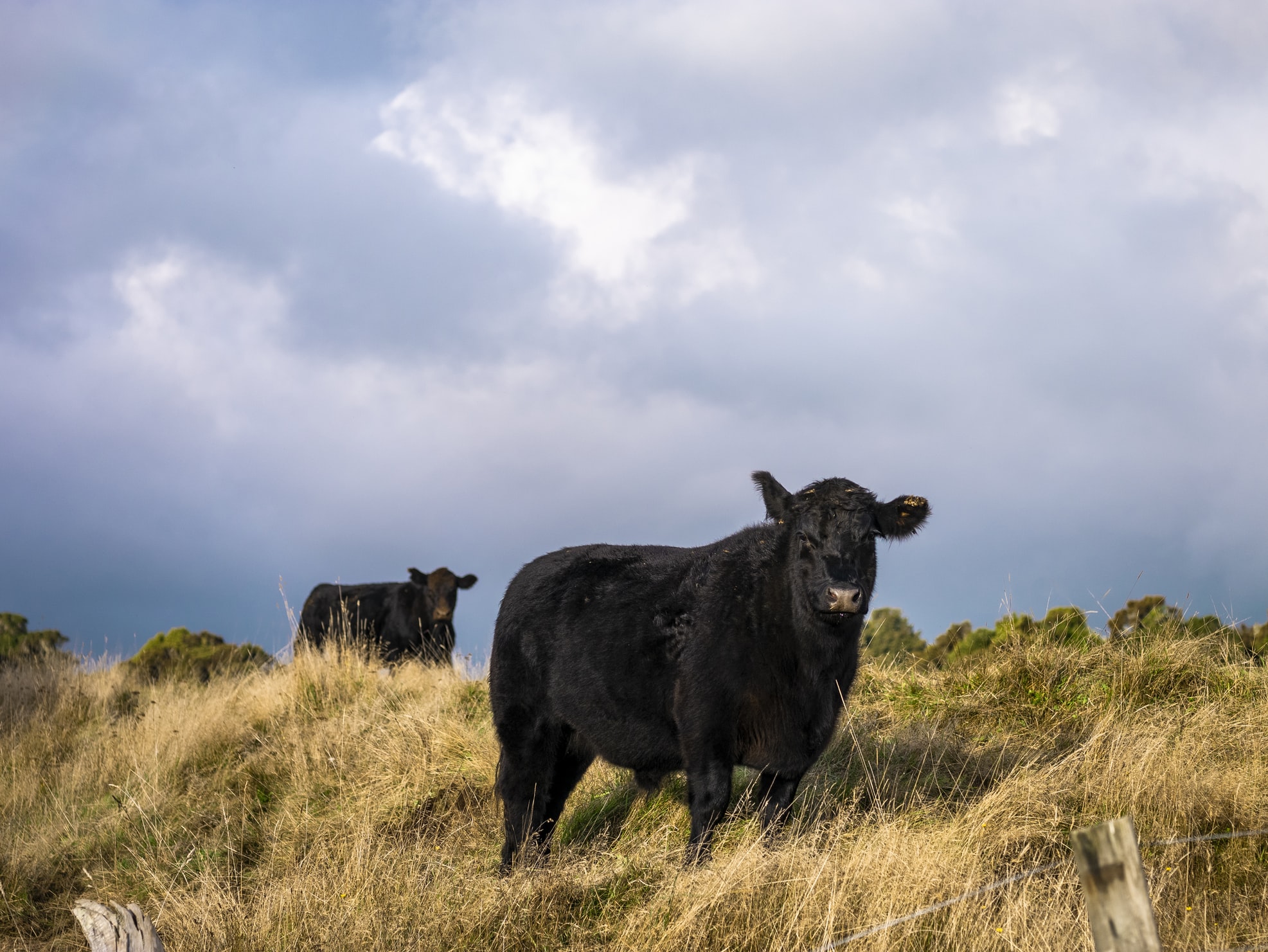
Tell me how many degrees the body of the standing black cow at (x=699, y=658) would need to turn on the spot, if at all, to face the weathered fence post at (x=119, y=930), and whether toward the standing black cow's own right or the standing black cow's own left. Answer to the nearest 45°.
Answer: approximately 90° to the standing black cow's own right

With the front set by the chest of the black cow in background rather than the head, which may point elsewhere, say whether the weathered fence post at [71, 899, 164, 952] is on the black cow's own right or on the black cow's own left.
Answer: on the black cow's own right

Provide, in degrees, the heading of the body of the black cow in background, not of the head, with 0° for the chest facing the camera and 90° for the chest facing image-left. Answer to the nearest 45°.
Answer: approximately 315°

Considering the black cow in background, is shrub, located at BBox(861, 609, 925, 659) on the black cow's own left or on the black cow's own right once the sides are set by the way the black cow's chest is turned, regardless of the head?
on the black cow's own left

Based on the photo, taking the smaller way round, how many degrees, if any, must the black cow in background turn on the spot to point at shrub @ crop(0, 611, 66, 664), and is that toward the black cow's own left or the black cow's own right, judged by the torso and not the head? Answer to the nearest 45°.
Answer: approximately 180°

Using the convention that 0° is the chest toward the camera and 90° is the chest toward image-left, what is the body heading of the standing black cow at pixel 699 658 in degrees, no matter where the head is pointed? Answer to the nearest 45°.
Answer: approximately 315°

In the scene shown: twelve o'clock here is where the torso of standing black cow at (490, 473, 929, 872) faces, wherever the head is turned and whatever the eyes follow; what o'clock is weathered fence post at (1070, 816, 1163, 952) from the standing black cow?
The weathered fence post is roughly at 1 o'clock from the standing black cow.

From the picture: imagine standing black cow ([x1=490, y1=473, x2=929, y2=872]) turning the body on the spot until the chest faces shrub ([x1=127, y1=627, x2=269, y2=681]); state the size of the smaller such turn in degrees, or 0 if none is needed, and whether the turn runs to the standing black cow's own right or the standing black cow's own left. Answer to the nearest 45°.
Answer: approximately 180°

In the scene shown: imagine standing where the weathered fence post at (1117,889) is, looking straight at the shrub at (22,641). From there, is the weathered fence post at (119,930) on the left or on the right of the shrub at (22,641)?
left
